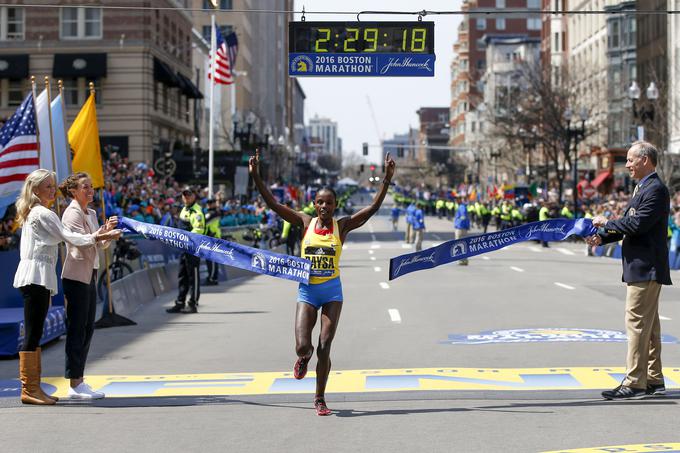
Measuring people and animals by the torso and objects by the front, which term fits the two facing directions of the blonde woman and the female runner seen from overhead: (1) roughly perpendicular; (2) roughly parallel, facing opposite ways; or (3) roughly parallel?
roughly perpendicular

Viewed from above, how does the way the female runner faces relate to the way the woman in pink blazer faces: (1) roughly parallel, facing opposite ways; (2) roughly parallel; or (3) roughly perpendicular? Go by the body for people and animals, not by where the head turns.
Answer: roughly perpendicular

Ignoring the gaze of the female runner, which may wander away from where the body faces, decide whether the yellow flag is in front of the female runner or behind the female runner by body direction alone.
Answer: behind

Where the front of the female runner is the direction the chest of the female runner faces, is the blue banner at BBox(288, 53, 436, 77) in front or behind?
behind

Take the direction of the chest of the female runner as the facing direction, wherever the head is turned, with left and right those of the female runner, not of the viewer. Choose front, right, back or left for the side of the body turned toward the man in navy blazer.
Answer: left

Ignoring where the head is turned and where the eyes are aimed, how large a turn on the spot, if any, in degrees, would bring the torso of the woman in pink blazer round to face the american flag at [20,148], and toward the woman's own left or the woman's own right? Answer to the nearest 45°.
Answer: approximately 90° to the woman's own left

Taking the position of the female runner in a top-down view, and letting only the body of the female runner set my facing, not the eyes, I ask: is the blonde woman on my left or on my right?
on my right

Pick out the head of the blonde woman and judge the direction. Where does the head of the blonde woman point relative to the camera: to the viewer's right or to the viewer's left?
to the viewer's right

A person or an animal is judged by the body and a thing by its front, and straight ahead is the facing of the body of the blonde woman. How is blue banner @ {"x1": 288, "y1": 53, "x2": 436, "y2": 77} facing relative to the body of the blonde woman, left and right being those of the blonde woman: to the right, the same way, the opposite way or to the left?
to the right

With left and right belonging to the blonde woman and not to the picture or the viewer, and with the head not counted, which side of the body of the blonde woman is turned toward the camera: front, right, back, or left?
right

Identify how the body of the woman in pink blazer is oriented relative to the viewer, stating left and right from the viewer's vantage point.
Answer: facing to the right of the viewer

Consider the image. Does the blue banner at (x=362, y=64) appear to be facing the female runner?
yes
